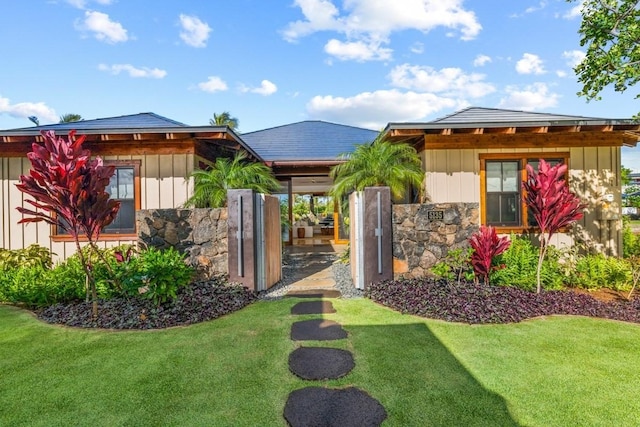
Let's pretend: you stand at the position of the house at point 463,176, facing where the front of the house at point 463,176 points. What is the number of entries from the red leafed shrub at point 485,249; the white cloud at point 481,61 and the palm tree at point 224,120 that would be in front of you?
1

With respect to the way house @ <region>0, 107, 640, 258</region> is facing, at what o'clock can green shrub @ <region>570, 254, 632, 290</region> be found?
The green shrub is roughly at 10 o'clock from the house.

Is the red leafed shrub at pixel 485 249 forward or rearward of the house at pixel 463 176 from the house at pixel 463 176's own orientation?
forward

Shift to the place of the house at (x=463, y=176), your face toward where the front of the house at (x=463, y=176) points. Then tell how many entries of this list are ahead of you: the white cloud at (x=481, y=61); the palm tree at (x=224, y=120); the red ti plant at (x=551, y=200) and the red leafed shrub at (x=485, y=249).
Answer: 2

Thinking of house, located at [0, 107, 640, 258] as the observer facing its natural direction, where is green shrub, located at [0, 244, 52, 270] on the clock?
The green shrub is roughly at 3 o'clock from the house.

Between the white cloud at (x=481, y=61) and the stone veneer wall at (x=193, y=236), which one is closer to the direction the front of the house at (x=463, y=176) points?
the stone veneer wall

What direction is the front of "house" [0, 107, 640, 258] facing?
toward the camera

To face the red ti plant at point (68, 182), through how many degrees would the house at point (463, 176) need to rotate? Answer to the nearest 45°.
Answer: approximately 45° to its right

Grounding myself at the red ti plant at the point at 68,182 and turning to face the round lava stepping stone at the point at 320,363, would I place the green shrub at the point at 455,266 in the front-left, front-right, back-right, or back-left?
front-left

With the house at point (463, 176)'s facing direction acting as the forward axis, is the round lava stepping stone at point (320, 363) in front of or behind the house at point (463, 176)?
in front

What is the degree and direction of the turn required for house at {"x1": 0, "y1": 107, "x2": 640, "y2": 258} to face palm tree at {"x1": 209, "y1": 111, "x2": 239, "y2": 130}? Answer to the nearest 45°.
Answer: approximately 135° to its right

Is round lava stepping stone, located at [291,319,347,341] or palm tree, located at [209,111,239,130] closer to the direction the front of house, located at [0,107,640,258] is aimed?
the round lava stepping stone

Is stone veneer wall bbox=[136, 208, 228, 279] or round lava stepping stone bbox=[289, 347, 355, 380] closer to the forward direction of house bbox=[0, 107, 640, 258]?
the round lava stepping stone

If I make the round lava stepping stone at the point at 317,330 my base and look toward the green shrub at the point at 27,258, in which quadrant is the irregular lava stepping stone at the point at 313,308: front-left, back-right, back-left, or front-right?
front-right
